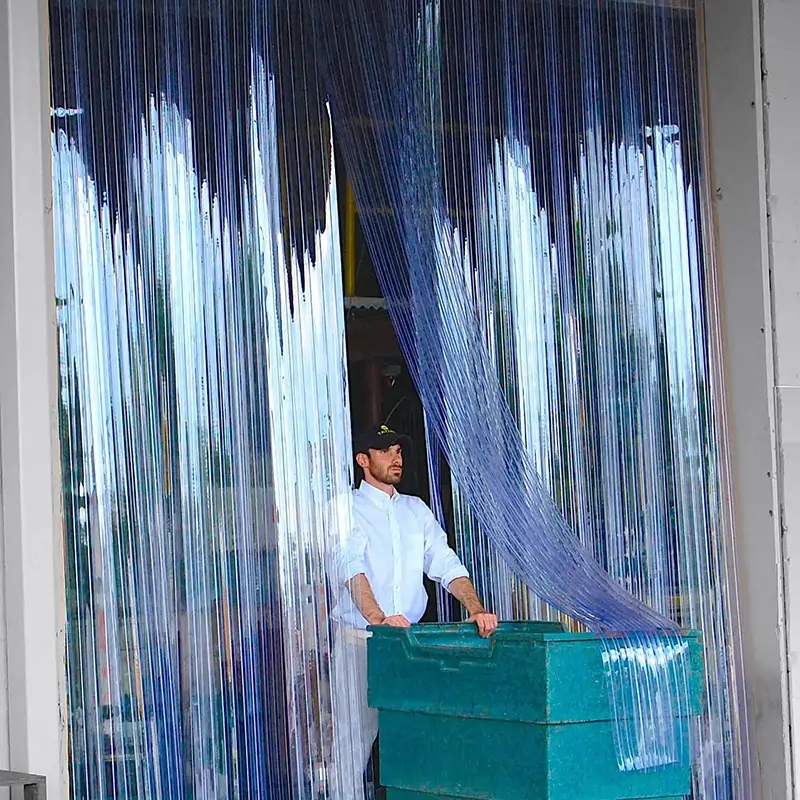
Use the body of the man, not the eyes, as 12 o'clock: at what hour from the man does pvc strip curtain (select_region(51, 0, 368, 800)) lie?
The pvc strip curtain is roughly at 3 o'clock from the man.

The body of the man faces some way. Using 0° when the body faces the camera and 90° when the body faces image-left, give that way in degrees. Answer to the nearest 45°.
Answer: approximately 315°

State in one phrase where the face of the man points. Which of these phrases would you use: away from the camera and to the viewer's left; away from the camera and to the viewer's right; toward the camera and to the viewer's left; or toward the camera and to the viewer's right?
toward the camera and to the viewer's right
